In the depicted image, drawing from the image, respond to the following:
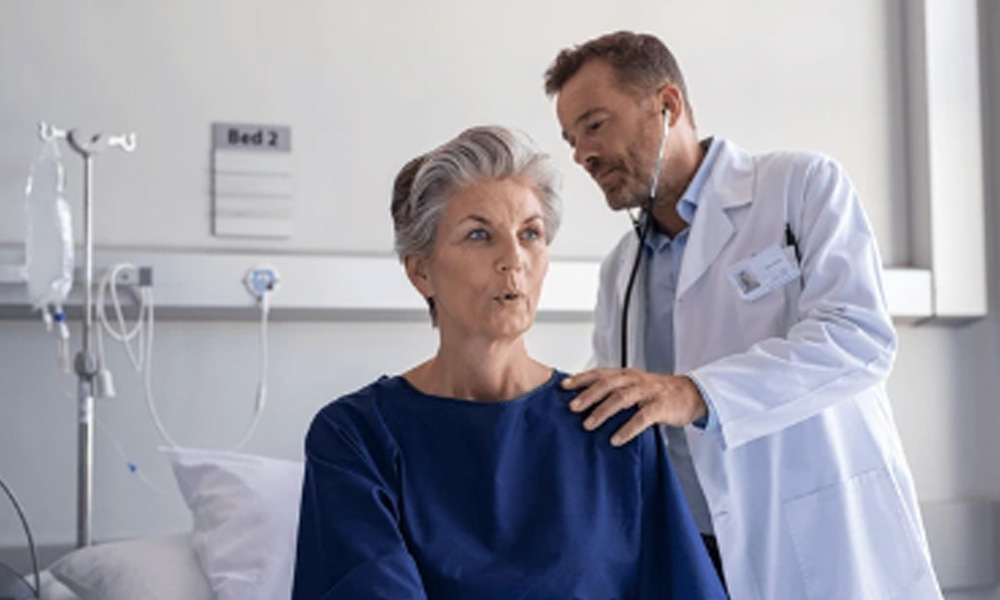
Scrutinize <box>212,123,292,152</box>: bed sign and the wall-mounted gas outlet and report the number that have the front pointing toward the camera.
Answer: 2

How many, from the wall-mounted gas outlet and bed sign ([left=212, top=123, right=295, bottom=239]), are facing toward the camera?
2

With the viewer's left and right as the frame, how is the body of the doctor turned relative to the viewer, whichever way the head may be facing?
facing the viewer and to the left of the viewer

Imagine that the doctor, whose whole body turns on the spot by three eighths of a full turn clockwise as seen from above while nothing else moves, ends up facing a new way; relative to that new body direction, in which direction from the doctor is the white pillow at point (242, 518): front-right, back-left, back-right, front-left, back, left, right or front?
left

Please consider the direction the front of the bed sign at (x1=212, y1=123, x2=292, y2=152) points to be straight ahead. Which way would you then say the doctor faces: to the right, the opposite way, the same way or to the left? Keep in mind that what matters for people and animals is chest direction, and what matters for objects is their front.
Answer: to the right

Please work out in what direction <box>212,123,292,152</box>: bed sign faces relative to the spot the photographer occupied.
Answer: facing the viewer

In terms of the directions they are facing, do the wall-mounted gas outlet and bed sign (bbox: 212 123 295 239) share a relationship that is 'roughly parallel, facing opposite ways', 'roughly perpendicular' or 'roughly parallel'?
roughly parallel

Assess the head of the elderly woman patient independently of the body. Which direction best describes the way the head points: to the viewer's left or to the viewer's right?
to the viewer's right

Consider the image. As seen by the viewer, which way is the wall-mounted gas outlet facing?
toward the camera
